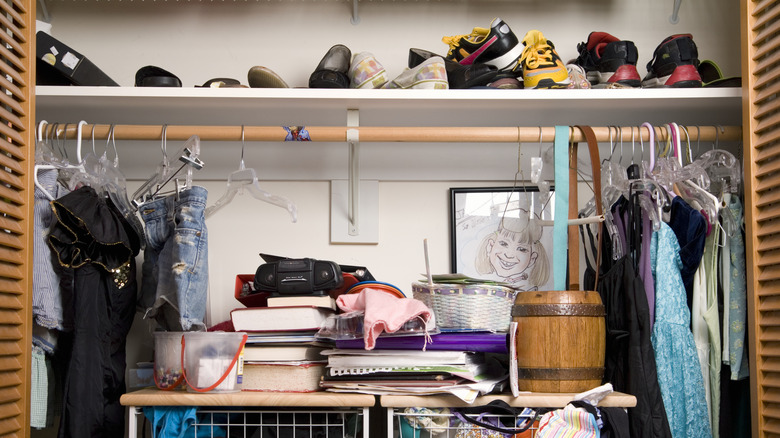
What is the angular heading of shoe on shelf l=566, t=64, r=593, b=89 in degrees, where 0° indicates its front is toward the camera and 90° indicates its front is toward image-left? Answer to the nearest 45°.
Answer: approximately 0°

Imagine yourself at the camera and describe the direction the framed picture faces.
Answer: facing the viewer

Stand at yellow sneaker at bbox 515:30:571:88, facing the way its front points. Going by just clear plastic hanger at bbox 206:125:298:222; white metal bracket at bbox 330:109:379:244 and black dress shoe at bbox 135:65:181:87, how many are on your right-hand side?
3

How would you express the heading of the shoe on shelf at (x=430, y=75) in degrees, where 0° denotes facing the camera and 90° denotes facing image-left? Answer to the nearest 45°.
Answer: approximately 90°

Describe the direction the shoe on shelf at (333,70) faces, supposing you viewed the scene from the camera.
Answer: facing the viewer and to the left of the viewer

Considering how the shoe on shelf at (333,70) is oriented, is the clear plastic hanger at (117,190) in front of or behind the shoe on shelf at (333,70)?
in front

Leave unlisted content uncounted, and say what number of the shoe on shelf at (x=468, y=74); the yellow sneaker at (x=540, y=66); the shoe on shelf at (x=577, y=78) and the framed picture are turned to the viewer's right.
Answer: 1

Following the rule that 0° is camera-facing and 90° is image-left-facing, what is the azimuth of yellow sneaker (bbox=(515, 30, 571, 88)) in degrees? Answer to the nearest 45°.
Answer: approximately 0°
